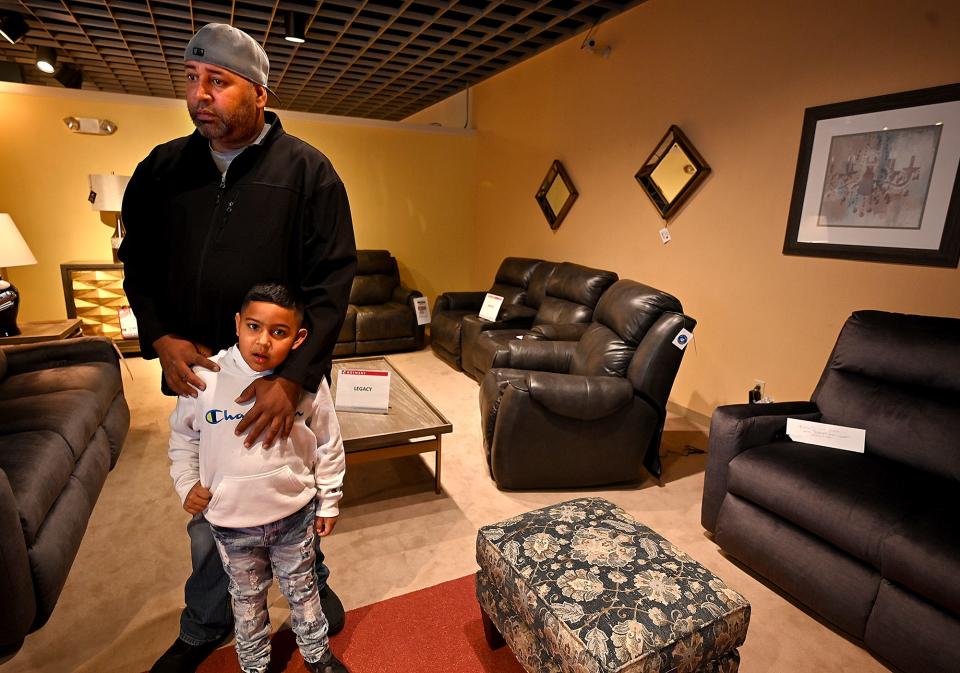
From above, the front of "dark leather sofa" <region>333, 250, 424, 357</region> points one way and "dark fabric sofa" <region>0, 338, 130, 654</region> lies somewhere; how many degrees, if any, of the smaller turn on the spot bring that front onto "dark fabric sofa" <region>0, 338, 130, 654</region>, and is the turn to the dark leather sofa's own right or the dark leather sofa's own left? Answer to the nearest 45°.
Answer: approximately 45° to the dark leather sofa's own right

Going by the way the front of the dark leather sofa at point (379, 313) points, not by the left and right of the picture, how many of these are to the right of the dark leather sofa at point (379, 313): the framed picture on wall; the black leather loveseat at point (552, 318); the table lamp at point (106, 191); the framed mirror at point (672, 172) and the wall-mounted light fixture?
2

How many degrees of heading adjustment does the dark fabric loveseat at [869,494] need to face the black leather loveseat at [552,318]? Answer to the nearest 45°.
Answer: approximately 90° to its right

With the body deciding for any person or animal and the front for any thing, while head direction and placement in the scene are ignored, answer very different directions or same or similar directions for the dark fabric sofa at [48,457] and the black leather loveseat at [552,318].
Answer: very different directions

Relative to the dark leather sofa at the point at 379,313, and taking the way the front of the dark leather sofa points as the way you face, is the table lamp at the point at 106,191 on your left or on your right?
on your right

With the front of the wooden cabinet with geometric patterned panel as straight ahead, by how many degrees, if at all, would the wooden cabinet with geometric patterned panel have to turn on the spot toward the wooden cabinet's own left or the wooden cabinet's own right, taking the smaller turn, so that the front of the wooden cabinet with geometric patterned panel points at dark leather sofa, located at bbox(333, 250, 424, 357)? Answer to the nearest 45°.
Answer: approximately 45° to the wooden cabinet's own left

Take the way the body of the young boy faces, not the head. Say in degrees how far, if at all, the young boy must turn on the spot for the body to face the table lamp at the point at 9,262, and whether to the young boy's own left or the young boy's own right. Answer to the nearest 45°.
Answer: approximately 135° to the young boy's own right

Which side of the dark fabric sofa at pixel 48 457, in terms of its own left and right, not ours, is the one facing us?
right
